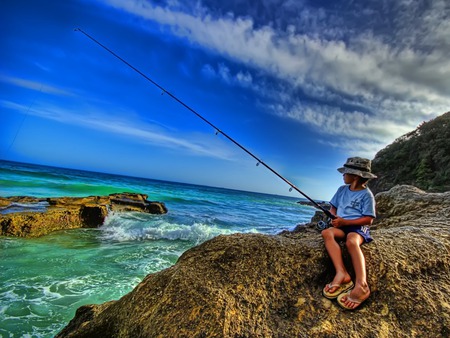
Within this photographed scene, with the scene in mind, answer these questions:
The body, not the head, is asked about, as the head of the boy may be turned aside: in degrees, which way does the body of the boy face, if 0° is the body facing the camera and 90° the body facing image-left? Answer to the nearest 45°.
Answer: approximately 45°

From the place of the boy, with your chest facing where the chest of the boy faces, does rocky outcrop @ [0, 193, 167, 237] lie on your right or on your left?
on your right

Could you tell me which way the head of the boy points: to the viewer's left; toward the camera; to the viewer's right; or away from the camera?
to the viewer's left
